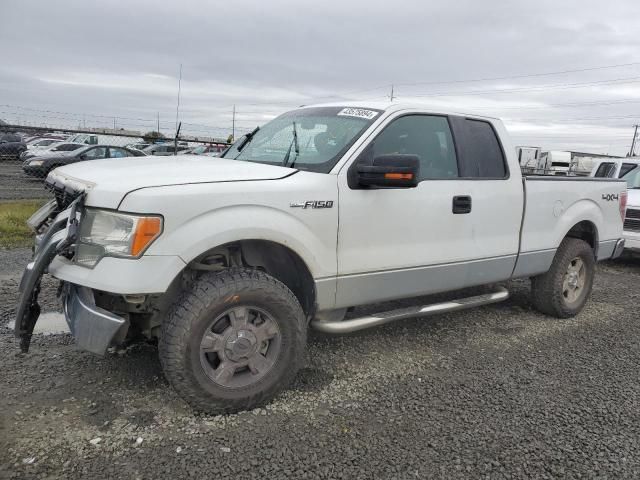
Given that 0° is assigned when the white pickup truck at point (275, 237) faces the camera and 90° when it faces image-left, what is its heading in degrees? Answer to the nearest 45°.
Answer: approximately 45°

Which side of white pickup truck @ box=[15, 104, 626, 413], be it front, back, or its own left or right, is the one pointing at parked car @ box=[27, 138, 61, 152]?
right

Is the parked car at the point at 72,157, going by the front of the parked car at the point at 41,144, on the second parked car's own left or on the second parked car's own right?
on the second parked car's own left

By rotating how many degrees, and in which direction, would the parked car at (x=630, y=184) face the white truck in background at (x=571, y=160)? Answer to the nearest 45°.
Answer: approximately 135° to its left

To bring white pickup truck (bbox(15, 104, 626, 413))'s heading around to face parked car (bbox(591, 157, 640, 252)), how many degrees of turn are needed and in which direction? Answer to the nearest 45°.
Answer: approximately 180°

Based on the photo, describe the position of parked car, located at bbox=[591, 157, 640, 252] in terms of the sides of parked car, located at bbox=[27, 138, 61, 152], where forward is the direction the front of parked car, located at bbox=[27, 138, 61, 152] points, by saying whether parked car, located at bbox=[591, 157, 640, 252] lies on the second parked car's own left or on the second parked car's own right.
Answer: on the second parked car's own left

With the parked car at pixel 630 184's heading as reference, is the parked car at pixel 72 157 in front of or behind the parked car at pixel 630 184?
behind

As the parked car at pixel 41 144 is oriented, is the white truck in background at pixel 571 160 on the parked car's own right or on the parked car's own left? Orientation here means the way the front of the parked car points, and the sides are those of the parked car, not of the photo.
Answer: on the parked car's own left

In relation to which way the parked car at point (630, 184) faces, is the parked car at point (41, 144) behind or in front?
behind

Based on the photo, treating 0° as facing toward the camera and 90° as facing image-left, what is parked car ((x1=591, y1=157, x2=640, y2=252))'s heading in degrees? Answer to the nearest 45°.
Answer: approximately 315°
